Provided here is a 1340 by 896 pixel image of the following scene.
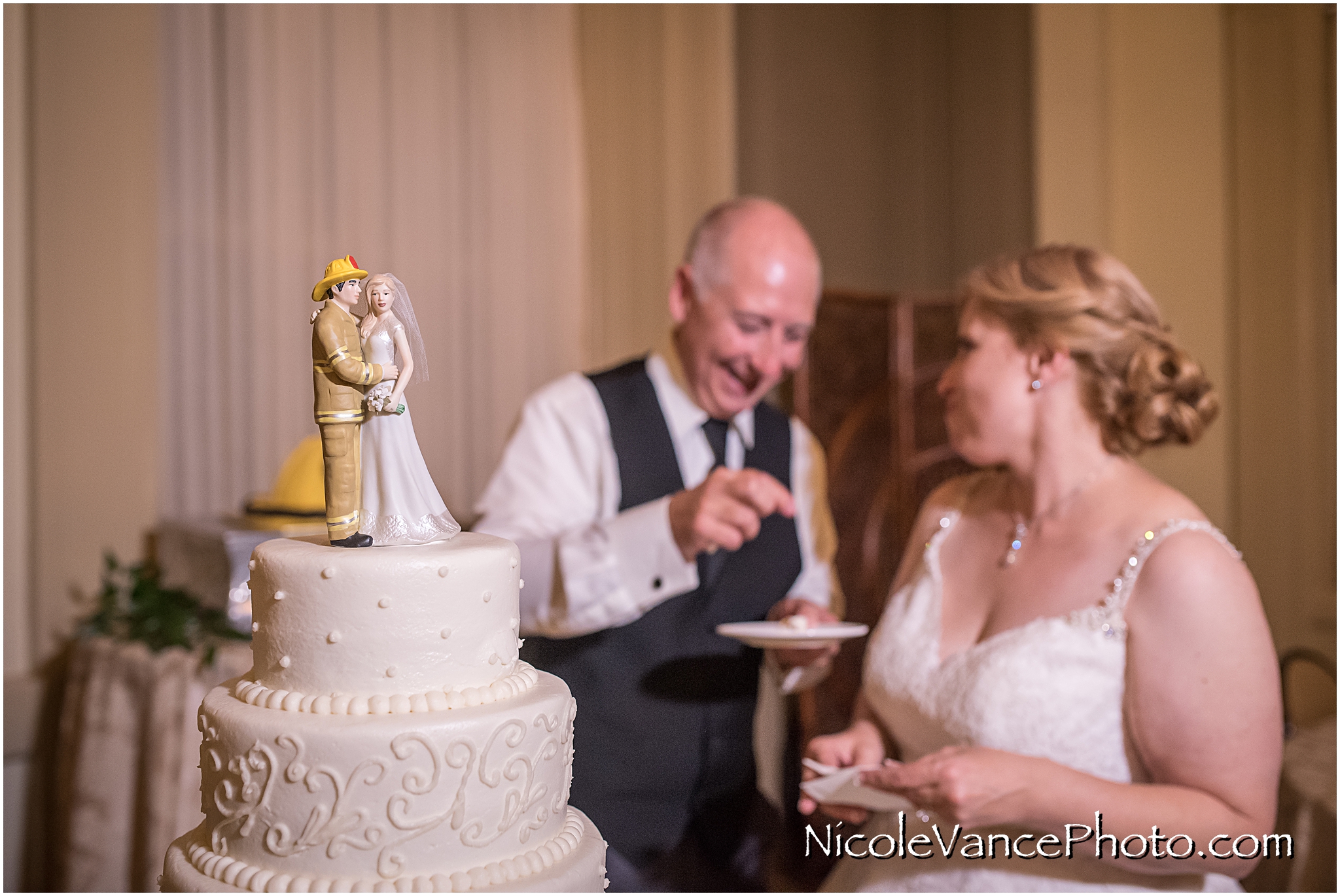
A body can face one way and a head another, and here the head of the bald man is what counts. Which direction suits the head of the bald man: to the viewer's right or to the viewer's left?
to the viewer's right

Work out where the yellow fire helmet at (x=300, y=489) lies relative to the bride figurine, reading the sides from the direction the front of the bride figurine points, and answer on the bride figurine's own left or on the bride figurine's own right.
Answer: on the bride figurine's own right

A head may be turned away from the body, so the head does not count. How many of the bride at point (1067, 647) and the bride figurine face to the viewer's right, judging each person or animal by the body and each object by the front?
0

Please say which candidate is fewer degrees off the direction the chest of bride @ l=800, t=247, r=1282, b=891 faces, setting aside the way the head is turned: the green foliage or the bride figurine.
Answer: the bride figurine

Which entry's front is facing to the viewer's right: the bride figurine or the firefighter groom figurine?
the firefighter groom figurine

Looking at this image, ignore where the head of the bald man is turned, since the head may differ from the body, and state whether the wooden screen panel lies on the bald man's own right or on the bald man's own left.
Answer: on the bald man's own left

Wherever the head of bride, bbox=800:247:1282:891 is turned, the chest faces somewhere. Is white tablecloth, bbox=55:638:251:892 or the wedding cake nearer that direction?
the wedding cake

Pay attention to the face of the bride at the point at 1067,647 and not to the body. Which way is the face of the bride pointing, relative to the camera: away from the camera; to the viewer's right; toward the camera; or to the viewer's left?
to the viewer's left

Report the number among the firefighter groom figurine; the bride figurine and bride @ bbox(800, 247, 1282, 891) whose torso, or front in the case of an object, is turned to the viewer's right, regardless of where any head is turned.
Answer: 1

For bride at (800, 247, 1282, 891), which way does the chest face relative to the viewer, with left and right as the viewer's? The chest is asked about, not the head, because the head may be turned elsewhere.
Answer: facing the viewer and to the left of the viewer

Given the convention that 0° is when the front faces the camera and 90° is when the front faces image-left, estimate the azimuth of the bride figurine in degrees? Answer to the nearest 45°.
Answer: approximately 45°

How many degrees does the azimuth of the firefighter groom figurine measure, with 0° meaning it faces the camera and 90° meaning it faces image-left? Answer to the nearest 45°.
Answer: approximately 270°
